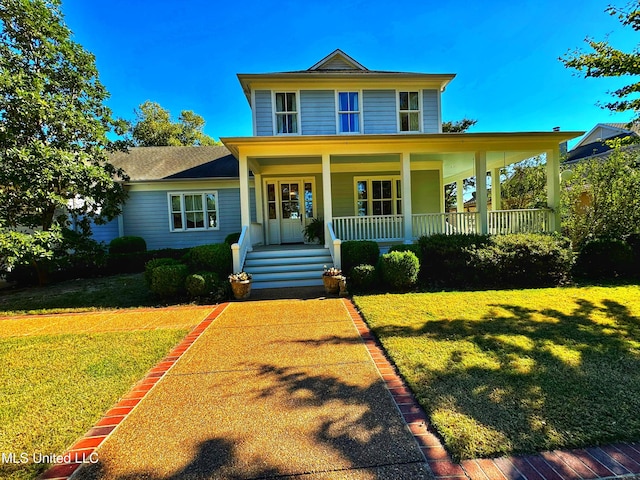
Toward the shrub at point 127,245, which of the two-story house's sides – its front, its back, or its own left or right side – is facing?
right

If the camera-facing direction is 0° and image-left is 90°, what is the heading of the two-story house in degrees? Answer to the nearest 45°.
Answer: approximately 0°

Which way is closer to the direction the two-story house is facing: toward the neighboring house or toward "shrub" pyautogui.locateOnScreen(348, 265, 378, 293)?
the shrub

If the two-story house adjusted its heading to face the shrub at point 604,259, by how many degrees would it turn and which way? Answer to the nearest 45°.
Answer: approximately 45° to its left

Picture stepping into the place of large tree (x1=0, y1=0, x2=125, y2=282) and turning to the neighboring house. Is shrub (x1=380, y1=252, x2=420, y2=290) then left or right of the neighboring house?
right

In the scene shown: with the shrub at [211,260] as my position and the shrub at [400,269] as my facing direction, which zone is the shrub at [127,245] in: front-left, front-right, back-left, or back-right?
back-left

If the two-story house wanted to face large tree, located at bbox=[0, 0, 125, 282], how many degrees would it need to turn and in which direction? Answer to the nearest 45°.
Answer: approximately 45° to its right

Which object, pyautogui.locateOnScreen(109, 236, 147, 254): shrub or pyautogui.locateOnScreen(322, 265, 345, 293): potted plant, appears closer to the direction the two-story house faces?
the potted plant
